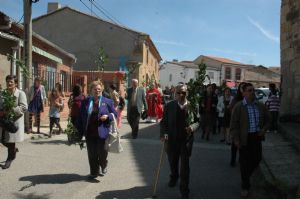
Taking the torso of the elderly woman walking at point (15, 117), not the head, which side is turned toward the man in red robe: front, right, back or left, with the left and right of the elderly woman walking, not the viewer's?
back

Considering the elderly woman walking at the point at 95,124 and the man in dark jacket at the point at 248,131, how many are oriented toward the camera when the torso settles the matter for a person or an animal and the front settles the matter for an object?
2

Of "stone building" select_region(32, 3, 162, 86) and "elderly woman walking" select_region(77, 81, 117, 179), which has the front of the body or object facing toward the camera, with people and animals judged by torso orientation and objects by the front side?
the elderly woman walking

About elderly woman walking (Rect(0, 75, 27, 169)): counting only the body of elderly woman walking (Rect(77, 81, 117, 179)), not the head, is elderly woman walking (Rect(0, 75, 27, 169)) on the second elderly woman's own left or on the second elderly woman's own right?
on the second elderly woman's own right

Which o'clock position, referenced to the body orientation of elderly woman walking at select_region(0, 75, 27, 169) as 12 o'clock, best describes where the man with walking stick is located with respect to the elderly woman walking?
The man with walking stick is roughly at 9 o'clock from the elderly woman walking.

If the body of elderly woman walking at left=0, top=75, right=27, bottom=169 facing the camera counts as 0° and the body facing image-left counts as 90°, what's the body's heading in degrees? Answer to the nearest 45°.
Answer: approximately 45°

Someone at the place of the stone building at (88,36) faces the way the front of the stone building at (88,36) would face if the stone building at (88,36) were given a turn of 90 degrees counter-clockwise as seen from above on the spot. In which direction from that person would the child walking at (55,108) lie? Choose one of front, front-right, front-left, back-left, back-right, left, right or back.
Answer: back

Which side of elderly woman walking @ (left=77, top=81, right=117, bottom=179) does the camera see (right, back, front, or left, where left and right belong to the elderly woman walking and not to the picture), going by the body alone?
front

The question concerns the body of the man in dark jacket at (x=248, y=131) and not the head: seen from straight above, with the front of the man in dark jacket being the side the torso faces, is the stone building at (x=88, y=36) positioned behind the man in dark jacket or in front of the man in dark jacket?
behind

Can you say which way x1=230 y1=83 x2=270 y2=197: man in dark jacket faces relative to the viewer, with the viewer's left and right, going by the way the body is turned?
facing the viewer

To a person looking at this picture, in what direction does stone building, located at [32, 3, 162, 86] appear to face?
facing to the right of the viewer

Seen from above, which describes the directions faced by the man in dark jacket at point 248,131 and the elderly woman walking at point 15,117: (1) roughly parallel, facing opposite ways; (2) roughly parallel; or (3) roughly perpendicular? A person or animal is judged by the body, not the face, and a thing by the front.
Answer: roughly parallel

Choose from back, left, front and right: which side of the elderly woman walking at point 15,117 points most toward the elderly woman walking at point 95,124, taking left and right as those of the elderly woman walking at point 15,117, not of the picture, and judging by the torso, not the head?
left

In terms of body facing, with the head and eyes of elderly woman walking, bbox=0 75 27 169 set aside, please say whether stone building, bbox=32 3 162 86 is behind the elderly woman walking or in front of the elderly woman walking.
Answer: behind

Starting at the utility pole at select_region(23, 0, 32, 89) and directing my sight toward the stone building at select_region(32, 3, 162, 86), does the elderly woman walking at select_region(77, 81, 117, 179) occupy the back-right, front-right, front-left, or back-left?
back-right

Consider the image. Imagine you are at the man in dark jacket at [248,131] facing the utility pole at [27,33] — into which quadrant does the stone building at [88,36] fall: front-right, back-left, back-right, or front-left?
front-right

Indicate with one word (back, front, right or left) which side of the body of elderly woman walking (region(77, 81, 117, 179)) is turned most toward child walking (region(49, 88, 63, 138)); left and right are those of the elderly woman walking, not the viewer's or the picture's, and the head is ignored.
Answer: back
